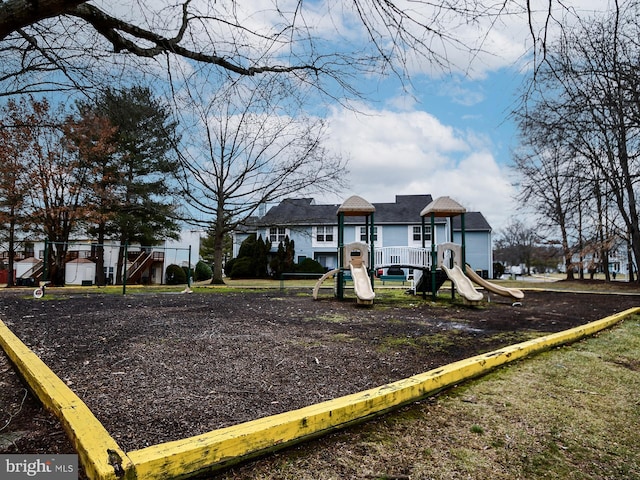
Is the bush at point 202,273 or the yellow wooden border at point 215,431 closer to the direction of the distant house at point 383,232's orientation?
the yellow wooden border

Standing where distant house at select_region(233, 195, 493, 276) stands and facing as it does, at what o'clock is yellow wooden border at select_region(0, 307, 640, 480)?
The yellow wooden border is roughly at 12 o'clock from the distant house.

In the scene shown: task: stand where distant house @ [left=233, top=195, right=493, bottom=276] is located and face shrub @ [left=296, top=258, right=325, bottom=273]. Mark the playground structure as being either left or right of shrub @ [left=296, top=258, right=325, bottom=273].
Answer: left

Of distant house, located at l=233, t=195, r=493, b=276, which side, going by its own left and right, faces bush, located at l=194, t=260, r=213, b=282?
right

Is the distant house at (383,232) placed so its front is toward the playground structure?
yes

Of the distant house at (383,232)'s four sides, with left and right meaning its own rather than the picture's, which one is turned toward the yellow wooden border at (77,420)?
front

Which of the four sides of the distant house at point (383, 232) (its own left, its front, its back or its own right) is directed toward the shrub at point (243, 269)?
right

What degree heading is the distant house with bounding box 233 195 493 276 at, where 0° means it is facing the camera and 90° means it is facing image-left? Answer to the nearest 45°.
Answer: approximately 0°
